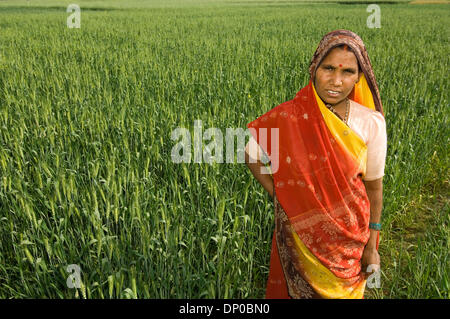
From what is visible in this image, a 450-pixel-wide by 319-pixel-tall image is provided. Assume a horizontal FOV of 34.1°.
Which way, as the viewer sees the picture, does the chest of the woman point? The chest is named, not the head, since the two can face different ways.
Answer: toward the camera
